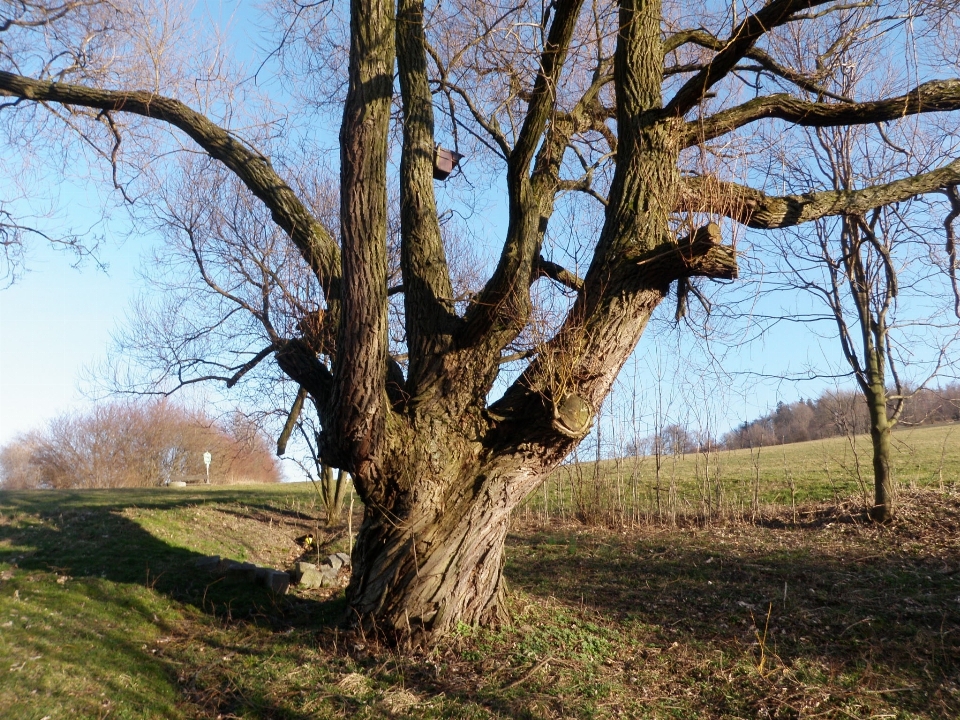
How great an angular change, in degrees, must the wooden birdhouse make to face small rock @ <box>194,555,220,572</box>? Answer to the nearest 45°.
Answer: approximately 135° to its left

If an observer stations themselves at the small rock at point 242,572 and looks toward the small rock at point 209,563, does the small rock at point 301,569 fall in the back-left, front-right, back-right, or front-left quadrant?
back-right

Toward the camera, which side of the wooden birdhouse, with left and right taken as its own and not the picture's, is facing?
right
